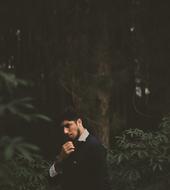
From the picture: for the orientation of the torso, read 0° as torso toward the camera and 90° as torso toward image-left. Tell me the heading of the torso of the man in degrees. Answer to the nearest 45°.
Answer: approximately 45°

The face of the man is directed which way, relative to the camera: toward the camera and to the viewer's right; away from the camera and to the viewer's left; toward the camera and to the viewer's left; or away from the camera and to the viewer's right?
toward the camera and to the viewer's left
